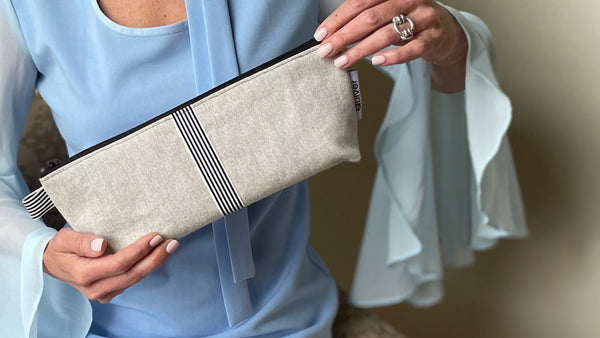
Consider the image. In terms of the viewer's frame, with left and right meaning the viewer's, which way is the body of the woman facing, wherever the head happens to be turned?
facing the viewer
